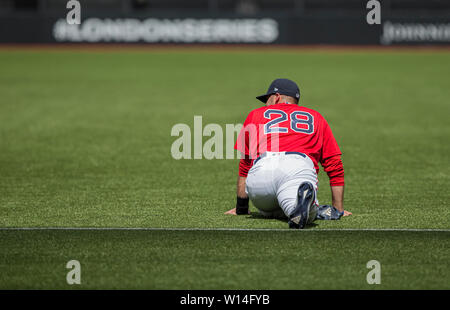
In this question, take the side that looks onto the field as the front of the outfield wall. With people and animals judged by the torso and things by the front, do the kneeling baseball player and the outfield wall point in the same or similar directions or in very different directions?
very different directions

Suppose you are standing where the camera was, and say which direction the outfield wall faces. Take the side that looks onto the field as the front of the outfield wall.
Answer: facing the viewer

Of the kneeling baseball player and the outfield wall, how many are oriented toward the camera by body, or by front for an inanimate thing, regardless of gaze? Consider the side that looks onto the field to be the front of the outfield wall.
1

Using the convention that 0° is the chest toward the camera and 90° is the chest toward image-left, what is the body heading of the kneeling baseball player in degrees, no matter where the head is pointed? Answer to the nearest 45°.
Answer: approximately 180°

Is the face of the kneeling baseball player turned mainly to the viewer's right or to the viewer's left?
to the viewer's left

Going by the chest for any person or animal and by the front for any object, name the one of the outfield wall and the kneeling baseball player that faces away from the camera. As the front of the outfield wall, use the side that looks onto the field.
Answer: the kneeling baseball player

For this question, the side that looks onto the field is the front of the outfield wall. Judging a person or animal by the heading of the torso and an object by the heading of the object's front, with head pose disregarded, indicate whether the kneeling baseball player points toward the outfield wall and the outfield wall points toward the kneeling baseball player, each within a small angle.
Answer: yes

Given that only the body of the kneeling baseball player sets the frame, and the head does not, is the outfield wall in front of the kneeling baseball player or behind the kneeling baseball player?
in front

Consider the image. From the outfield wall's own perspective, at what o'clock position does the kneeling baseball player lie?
The kneeling baseball player is roughly at 12 o'clock from the outfield wall.
